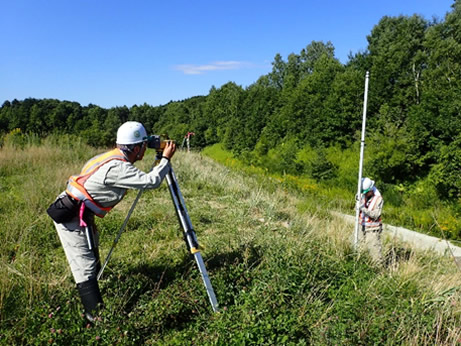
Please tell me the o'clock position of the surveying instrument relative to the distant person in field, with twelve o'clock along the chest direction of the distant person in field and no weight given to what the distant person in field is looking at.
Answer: The surveying instrument is roughly at 11 o'clock from the distant person in field.

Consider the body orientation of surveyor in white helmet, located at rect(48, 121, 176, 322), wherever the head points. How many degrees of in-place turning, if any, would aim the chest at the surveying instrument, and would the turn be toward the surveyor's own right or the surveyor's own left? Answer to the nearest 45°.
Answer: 0° — they already face it

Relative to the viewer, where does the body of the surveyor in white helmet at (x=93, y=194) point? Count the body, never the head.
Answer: to the viewer's right

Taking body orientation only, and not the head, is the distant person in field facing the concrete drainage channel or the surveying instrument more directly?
the surveying instrument

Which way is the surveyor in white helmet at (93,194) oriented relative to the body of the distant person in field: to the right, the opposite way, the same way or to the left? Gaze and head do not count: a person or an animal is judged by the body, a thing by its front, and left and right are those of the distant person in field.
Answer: the opposite way

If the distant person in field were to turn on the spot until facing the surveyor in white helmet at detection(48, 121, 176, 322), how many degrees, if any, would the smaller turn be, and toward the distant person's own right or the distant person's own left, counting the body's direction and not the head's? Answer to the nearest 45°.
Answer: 0° — they already face them

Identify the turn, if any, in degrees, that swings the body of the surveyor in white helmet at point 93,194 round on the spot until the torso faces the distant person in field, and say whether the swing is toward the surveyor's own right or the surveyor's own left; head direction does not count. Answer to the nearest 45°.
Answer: approximately 45° to the surveyor's own left

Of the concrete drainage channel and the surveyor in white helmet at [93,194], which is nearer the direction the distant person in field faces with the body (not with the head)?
the surveyor in white helmet

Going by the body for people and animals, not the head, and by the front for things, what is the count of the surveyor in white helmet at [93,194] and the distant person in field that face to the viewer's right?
1
